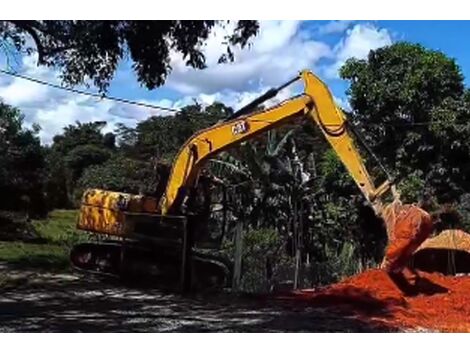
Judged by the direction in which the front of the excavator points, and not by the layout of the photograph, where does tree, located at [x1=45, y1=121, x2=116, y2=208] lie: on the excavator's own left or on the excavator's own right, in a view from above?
on the excavator's own left

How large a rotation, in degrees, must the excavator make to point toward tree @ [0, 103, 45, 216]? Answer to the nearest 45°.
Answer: approximately 135° to its left

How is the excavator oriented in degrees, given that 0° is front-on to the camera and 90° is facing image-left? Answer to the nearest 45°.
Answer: approximately 270°

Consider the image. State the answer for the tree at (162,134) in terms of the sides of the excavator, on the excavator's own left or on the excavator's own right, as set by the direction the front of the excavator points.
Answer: on the excavator's own left

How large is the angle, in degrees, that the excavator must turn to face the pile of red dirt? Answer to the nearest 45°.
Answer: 0° — it already faces it

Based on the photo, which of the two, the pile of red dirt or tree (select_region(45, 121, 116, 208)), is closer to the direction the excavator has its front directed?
the pile of red dirt

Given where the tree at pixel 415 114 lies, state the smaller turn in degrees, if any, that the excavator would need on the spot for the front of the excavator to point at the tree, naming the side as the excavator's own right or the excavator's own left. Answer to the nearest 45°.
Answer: approximately 45° to the excavator's own left
